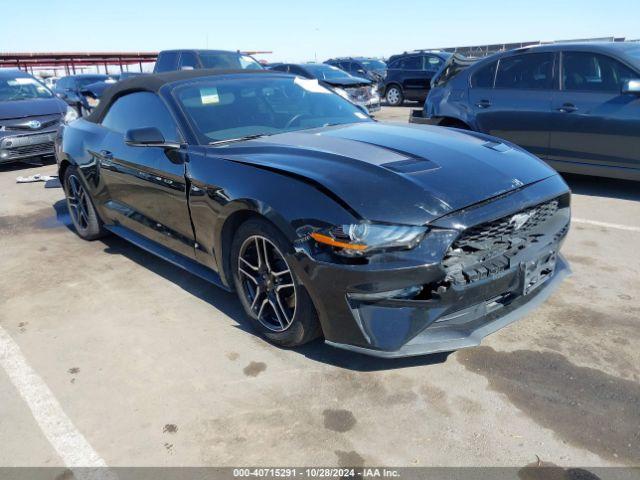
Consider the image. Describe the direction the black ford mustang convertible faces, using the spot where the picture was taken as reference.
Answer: facing the viewer and to the right of the viewer
